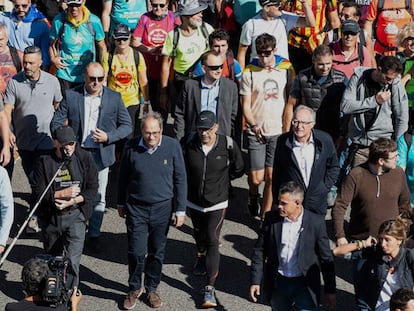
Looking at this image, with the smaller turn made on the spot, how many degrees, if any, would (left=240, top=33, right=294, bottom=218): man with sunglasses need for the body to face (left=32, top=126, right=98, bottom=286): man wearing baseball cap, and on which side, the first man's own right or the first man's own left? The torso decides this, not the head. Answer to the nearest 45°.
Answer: approximately 45° to the first man's own right

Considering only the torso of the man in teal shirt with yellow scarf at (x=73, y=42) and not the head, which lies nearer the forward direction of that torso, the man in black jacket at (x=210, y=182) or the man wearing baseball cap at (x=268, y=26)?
the man in black jacket

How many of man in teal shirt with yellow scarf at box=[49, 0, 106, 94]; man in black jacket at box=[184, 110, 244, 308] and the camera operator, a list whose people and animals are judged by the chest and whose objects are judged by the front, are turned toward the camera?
2

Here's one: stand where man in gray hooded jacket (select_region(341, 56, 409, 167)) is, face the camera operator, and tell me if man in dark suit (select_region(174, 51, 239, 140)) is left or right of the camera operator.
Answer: right

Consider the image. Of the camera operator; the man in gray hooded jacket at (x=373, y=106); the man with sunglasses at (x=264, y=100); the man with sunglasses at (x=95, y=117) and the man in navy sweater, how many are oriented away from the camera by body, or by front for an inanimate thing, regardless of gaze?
1

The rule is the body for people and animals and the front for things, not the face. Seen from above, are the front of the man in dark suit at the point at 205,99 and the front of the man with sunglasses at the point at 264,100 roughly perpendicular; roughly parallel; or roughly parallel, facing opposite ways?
roughly parallel

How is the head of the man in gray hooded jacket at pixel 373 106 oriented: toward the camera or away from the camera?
toward the camera

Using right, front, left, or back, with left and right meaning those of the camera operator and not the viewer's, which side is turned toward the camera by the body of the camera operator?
back

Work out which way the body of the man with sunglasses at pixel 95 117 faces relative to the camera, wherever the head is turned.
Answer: toward the camera

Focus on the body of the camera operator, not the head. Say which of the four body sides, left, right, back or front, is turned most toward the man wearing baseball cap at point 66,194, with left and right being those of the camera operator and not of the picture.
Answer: front

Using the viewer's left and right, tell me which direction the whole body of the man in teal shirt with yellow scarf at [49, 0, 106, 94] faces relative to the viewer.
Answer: facing the viewer

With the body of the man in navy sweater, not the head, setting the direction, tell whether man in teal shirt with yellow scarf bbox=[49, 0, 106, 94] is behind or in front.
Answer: behind

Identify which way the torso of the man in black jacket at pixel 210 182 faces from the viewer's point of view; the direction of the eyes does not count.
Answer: toward the camera

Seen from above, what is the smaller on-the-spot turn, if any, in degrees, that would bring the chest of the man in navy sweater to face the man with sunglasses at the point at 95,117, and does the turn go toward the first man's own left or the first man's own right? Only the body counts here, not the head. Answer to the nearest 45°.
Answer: approximately 135° to the first man's own right

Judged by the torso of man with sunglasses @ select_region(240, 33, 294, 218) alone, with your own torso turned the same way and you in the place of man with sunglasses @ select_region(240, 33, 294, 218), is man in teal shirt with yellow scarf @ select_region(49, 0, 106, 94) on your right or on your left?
on your right

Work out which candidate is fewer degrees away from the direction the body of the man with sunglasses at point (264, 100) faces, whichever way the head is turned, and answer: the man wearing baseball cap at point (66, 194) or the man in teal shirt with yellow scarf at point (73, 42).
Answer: the man wearing baseball cap

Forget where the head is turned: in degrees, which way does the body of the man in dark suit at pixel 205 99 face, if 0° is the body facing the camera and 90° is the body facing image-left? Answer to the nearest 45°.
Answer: approximately 0°

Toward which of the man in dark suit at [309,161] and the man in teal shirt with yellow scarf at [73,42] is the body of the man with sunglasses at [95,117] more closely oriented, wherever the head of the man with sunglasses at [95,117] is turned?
the man in dark suit
